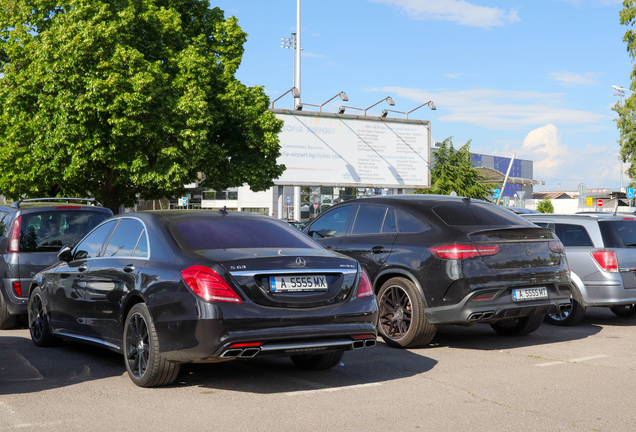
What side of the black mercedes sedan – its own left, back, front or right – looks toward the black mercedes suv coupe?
right

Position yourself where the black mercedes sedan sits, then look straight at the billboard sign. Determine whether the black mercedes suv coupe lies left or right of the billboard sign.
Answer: right

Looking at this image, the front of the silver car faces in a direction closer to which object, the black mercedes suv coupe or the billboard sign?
the billboard sign

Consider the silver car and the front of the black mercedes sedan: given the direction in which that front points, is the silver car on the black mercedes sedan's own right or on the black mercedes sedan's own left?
on the black mercedes sedan's own right

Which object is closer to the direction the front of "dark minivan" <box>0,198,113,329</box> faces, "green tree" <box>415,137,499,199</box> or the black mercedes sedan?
the green tree

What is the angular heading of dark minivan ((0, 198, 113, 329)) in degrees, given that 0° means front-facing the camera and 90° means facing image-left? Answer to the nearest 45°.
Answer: approximately 135°

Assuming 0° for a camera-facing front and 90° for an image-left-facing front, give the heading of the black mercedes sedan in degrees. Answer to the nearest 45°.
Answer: approximately 135°

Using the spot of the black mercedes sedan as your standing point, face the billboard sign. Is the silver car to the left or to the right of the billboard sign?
right

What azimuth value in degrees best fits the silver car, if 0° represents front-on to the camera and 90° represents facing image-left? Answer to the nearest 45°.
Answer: approximately 135°
